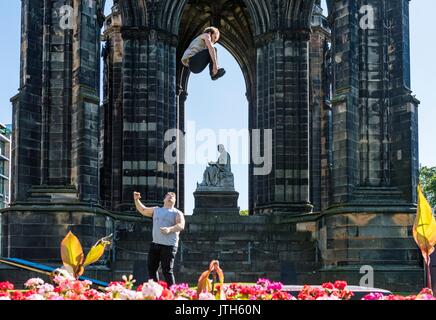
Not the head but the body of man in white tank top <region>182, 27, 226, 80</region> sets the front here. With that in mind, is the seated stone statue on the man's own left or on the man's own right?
on the man's own left

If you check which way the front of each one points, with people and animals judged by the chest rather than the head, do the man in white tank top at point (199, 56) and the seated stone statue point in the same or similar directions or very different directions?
very different directions
